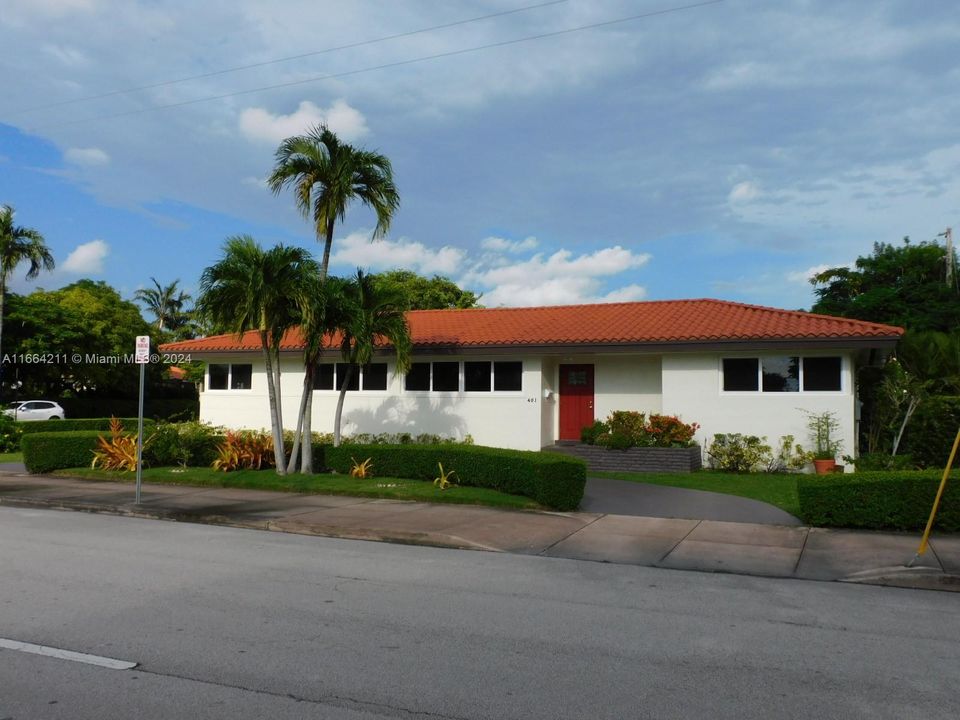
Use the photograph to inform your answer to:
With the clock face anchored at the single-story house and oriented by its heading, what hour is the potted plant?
The potted plant is roughly at 10 o'clock from the single-story house.

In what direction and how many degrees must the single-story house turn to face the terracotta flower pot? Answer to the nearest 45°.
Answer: approximately 45° to its left

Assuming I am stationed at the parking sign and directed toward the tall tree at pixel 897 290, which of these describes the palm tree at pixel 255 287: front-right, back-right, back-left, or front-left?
front-left

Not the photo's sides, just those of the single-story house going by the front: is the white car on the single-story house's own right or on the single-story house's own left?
on the single-story house's own right

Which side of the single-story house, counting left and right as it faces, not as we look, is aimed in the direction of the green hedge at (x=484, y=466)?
front

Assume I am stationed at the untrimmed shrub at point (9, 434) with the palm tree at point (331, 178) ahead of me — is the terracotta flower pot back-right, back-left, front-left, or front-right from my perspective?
front-left

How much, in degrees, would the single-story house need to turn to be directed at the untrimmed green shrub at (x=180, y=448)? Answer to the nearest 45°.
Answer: approximately 90° to its right

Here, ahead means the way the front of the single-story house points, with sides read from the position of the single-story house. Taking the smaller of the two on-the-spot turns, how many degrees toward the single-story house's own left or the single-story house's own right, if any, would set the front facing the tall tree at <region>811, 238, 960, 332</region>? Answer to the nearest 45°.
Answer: approximately 135° to the single-story house's own left

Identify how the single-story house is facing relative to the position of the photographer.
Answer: facing the viewer

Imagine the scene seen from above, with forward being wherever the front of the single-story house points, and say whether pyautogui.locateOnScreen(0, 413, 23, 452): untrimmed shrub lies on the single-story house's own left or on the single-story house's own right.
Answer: on the single-story house's own right

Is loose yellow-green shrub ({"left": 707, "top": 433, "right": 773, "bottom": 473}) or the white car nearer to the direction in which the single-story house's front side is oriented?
the loose yellow-green shrub

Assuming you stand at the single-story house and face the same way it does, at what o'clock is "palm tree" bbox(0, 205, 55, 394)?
The palm tree is roughly at 4 o'clock from the single-story house.

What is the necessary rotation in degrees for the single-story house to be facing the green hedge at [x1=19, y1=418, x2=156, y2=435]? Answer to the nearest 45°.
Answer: approximately 90° to its right

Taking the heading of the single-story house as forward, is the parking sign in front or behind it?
in front

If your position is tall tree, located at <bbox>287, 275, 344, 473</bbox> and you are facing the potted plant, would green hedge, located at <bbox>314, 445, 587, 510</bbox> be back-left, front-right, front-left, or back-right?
front-right
